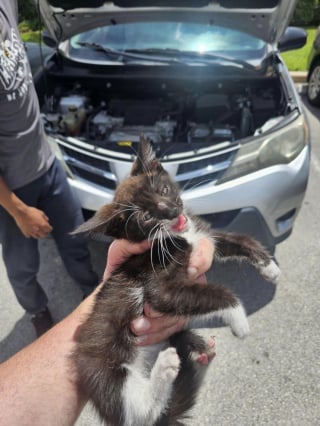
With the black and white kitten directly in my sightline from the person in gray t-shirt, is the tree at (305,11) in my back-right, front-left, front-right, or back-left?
back-left

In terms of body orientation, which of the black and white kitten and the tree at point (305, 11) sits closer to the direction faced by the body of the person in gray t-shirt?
the black and white kitten

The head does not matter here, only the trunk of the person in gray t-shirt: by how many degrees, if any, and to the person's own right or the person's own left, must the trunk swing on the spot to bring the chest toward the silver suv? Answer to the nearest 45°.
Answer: approximately 90° to the person's own left

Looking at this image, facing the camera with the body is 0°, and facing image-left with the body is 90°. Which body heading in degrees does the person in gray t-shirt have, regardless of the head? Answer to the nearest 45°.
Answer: approximately 315°

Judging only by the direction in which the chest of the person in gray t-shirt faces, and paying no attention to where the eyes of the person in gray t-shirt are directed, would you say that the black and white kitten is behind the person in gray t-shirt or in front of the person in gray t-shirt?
in front

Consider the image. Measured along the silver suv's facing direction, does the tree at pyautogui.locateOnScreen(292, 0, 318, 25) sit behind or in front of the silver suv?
behind

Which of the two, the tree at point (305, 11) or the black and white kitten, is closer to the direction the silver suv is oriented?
the black and white kitten

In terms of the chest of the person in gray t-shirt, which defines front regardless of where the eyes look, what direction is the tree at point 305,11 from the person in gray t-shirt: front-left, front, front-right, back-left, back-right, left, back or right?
left

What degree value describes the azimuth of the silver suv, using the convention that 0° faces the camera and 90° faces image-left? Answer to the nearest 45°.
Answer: approximately 0°

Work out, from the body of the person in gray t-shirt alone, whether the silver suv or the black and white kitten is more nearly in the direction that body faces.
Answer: the black and white kitten

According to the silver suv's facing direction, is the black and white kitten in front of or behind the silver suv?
in front
